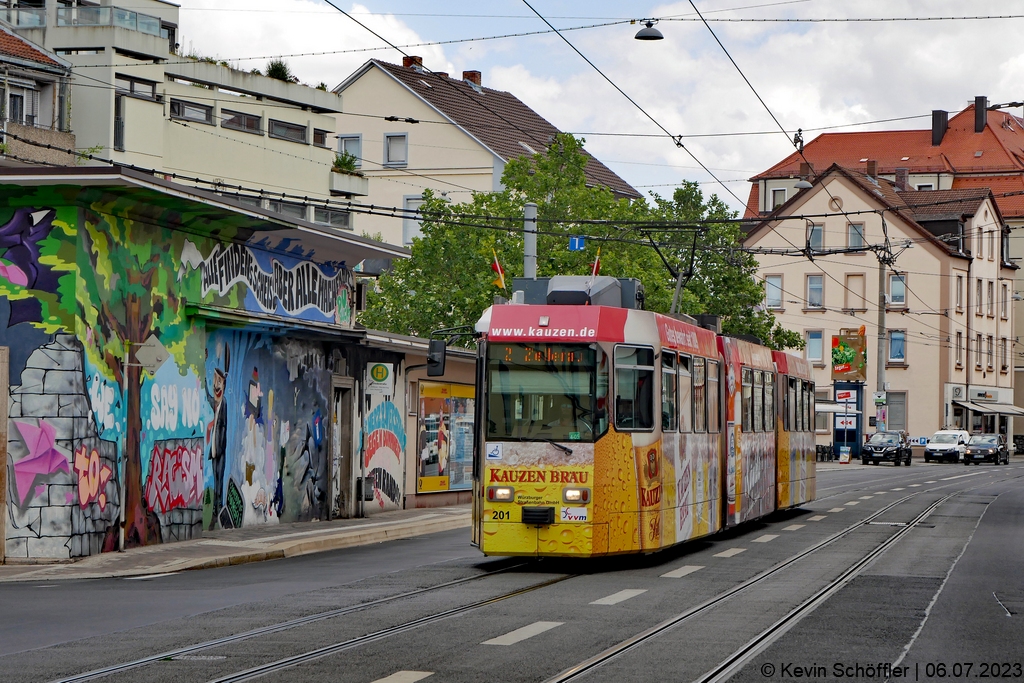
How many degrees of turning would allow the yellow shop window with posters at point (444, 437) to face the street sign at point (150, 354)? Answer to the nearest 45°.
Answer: approximately 45° to its right

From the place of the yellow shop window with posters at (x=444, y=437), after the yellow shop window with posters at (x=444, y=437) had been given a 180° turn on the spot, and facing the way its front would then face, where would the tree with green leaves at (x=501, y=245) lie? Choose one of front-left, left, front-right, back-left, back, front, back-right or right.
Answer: front-right

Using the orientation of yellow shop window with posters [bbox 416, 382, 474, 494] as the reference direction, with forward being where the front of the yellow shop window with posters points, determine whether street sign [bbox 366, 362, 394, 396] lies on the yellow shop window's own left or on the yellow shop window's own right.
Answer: on the yellow shop window's own right

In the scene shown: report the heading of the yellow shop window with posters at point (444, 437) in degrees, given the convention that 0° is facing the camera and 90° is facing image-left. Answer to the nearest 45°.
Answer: approximately 315°
